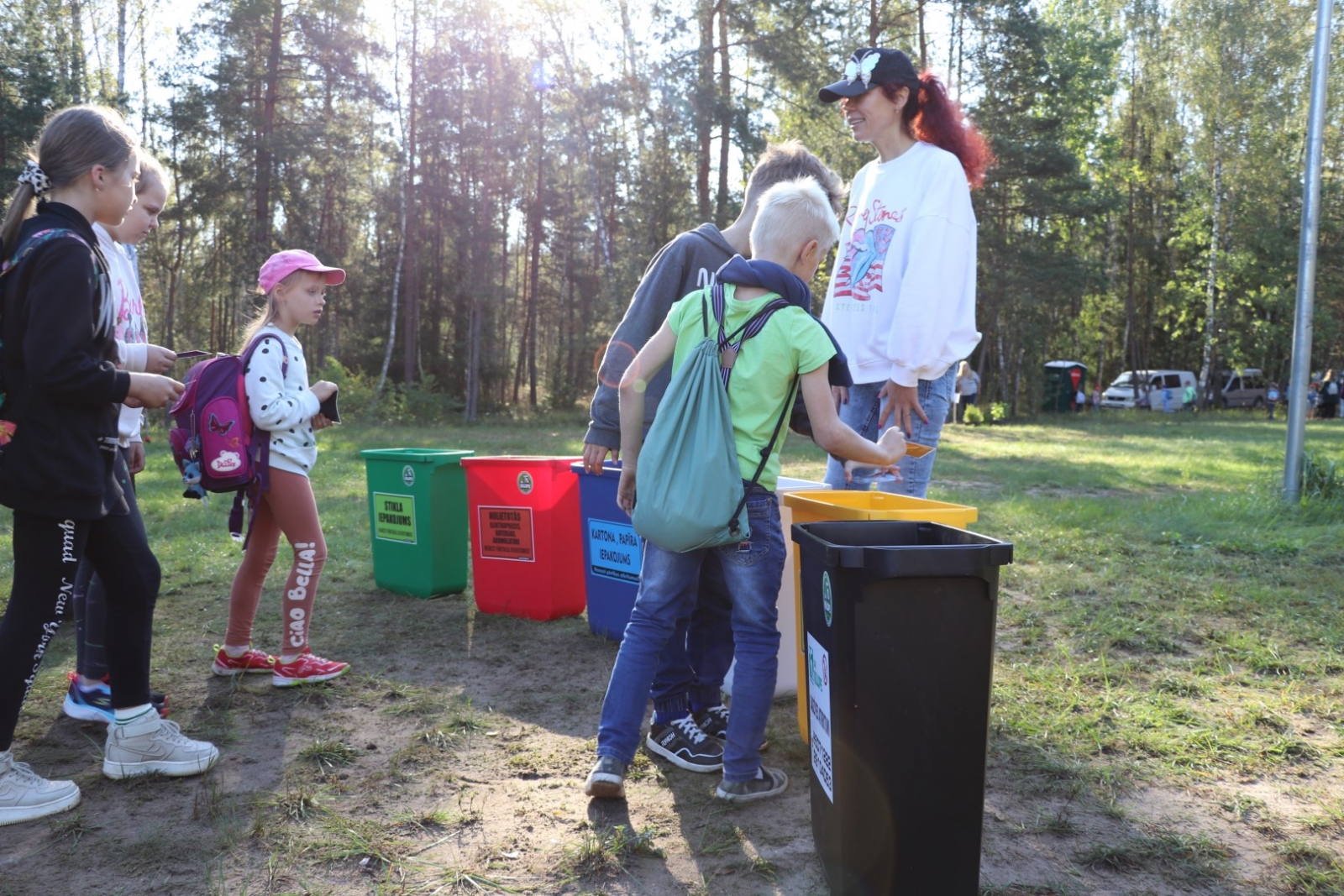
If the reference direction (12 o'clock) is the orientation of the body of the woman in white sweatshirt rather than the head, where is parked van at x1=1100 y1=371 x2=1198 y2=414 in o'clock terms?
The parked van is roughly at 5 o'clock from the woman in white sweatshirt.

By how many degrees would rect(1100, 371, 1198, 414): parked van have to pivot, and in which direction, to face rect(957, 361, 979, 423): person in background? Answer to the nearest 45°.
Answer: approximately 45° to its left

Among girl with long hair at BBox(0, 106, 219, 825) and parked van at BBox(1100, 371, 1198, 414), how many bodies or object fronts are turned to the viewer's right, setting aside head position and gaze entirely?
1

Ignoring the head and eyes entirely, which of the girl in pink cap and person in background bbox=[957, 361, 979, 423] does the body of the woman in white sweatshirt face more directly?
the girl in pink cap

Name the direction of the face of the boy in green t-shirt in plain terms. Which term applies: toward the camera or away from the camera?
away from the camera

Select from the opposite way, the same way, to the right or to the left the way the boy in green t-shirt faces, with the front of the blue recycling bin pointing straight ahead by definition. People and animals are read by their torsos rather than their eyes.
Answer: the opposite way

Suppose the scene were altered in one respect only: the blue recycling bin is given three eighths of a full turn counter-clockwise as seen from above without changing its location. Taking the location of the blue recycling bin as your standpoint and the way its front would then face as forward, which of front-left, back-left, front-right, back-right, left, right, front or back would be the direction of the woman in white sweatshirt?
front-right

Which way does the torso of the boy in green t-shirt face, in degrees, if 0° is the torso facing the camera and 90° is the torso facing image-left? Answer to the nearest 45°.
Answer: approximately 225°

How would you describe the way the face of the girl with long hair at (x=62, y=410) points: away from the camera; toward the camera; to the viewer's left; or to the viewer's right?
to the viewer's right

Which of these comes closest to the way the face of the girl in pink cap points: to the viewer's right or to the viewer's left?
to the viewer's right

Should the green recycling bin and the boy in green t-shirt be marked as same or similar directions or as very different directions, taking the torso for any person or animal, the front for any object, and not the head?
very different directions

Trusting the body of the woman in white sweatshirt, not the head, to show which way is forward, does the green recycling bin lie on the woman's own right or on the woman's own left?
on the woman's own right

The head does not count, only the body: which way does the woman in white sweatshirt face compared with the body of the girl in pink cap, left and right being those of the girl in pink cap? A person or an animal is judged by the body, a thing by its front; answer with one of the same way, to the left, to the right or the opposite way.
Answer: the opposite way
